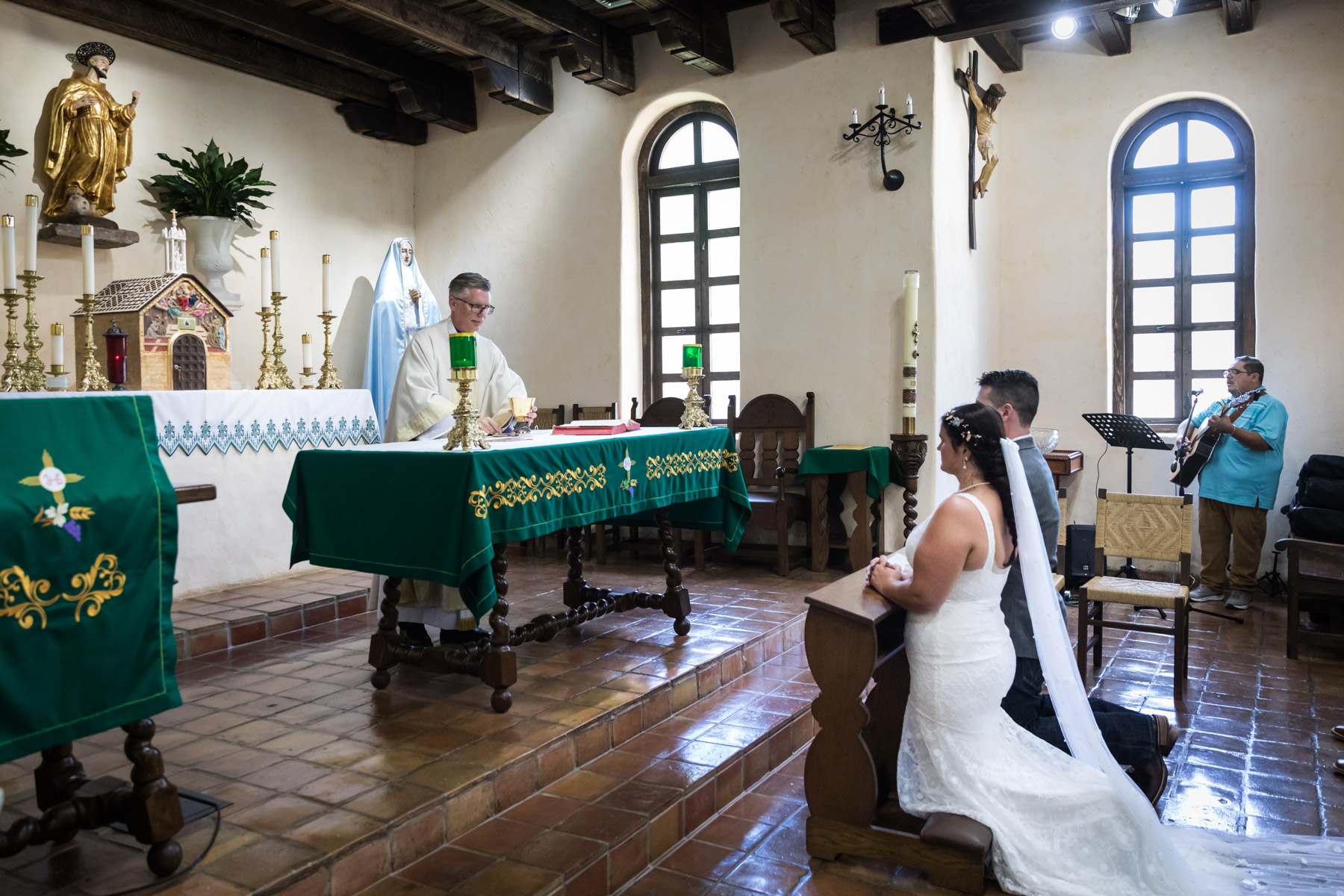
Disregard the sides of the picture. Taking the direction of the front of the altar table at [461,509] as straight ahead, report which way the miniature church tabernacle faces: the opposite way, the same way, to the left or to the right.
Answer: the same way

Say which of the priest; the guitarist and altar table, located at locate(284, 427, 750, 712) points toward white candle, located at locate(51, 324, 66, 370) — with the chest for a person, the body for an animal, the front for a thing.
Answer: the guitarist

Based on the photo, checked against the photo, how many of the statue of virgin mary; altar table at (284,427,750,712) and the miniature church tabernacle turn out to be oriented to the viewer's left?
0

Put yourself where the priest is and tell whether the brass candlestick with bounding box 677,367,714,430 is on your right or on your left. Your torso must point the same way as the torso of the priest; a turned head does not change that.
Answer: on your left

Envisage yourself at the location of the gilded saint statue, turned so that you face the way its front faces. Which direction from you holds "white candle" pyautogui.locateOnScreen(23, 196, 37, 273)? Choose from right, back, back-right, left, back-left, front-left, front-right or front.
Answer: front-right

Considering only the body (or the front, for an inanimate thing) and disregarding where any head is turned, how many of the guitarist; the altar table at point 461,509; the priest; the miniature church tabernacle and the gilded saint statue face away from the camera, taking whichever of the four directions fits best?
0

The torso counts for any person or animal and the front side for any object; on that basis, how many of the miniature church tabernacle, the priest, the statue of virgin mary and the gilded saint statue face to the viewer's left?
0

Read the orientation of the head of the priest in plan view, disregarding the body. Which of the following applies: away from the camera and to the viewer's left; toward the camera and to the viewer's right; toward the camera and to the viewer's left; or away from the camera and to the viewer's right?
toward the camera and to the viewer's right

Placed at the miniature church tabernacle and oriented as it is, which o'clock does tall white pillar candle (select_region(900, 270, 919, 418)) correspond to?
The tall white pillar candle is roughly at 11 o'clock from the miniature church tabernacle.

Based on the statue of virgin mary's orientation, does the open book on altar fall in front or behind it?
in front

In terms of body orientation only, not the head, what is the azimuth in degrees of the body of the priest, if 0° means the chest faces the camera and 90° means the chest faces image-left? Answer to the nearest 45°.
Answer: approximately 315°

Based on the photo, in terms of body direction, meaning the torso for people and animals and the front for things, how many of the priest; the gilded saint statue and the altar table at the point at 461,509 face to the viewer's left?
0

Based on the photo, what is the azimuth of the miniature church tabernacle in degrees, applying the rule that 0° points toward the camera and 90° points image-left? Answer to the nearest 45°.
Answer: approximately 315°

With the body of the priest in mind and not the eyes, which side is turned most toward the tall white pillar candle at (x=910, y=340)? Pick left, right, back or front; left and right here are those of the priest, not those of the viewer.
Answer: left

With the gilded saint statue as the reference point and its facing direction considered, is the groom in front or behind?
in front

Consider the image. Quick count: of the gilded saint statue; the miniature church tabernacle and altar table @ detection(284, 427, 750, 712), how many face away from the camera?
0

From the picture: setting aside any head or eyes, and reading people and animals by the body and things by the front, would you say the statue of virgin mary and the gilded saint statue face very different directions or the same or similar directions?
same or similar directions

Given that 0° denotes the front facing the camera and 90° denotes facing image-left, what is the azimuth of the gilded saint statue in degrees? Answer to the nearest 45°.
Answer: approximately 315°

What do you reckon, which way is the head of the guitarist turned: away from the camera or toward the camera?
toward the camera

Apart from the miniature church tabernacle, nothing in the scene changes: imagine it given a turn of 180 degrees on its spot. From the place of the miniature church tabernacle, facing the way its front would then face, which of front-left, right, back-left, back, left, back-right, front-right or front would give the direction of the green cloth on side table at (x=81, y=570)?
back-left
